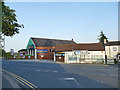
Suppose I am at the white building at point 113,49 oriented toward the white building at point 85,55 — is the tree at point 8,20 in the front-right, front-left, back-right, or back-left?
front-left

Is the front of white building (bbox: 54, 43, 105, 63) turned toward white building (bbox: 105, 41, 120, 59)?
no

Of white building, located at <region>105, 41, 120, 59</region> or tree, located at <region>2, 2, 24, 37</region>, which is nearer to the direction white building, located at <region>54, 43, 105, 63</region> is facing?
the tree

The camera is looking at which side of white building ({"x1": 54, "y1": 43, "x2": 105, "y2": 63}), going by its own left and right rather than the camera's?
front

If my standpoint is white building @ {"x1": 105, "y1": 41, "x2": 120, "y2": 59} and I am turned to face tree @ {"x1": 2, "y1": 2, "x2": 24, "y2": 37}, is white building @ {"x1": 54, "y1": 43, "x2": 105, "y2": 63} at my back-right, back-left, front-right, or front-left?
front-right

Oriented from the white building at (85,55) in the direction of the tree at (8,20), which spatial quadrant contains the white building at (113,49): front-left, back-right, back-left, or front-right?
back-left

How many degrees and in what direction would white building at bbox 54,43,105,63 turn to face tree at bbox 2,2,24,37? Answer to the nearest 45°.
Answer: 0° — it already faces it
